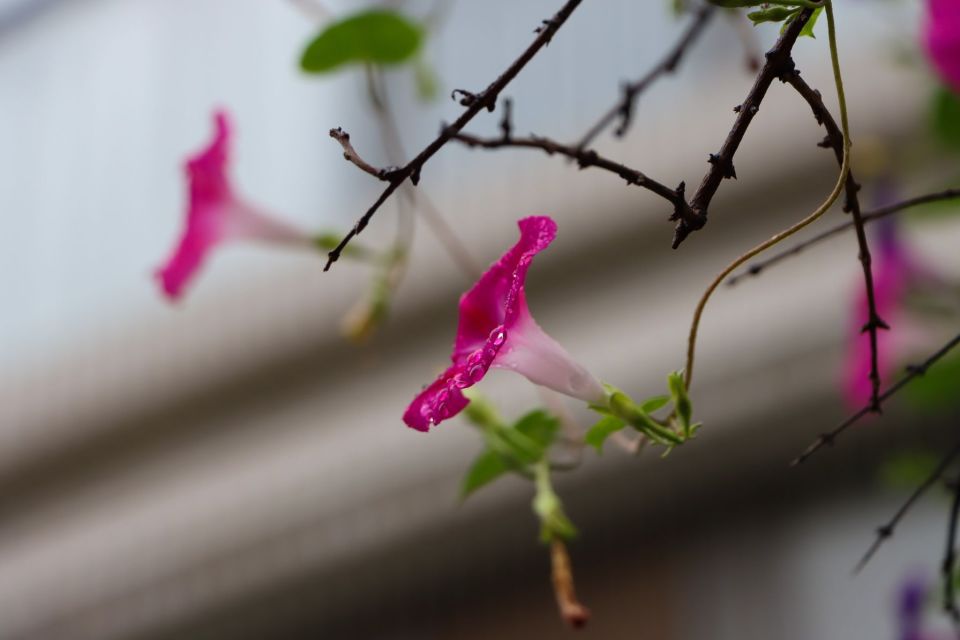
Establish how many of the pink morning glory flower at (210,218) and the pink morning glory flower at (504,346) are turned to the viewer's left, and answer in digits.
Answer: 2

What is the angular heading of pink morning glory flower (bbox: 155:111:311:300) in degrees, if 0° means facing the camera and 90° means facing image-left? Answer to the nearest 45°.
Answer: approximately 90°

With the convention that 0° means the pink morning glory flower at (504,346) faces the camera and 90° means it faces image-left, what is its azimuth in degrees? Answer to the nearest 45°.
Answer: approximately 90°
